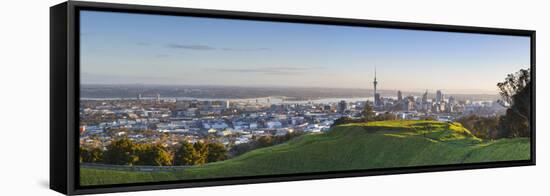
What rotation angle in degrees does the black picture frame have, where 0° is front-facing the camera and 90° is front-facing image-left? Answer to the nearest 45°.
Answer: approximately 315°
